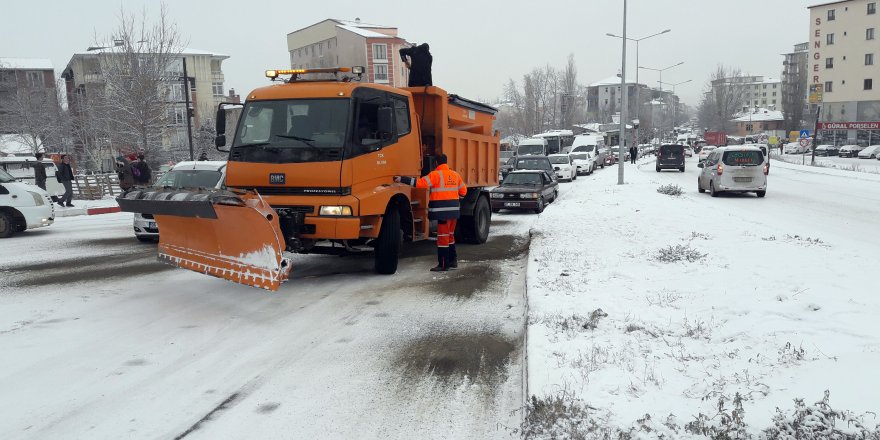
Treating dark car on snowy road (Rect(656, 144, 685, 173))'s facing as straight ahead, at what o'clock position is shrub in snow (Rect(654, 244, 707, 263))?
The shrub in snow is roughly at 6 o'clock from the dark car on snowy road.

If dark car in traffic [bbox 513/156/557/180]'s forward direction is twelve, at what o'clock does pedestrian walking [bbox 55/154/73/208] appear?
The pedestrian walking is roughly at 2 o'clock from the dark car in traffic.

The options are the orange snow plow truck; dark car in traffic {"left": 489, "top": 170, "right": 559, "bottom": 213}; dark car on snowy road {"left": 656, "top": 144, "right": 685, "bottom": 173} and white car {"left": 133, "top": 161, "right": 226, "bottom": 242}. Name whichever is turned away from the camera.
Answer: dark car on snowy road {"left": 656, "top": 144, "right": 685, "bottom": 173}

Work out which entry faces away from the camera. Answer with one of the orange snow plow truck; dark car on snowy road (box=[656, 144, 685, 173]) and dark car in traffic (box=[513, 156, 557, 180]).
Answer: dark car on snowy road (box=[656, 144, 685, 173])

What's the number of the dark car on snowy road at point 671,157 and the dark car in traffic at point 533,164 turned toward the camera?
1

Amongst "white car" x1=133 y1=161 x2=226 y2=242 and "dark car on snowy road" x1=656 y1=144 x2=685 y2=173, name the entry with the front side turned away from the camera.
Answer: the dark car on snowy road

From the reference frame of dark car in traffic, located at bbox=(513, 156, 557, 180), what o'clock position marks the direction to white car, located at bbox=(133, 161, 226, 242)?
The white car is roughly at 1 o'clock from the dark car in traffic.

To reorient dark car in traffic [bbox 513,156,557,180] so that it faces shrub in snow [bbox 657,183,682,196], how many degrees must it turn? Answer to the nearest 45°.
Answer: approximately 45° to its left

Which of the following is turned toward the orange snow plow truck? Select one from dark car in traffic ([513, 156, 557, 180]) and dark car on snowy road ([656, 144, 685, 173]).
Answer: dark car in traffic ([513, 156, 557, 180])

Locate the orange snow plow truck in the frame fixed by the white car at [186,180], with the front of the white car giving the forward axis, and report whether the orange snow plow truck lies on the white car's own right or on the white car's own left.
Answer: on the white car's own left

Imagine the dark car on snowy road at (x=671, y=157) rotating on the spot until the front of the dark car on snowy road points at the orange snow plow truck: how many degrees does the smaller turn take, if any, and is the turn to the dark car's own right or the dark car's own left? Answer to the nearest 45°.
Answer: approximately 180°

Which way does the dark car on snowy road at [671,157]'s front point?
away from the camera
